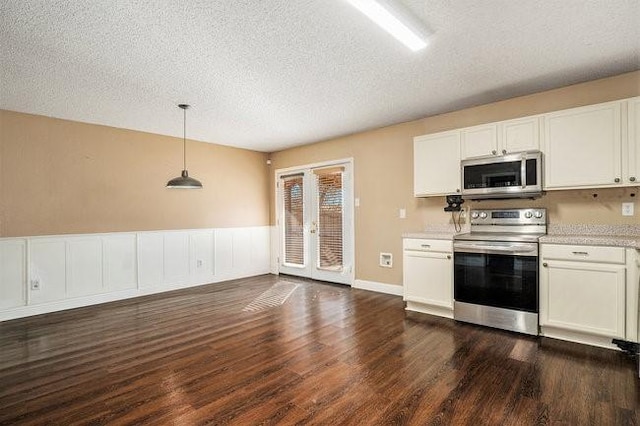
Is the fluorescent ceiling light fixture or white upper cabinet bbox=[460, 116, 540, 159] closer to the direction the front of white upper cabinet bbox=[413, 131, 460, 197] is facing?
the fluorescent ceiling light fixture

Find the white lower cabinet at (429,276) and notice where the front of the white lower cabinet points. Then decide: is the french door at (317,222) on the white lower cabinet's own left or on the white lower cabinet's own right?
on the white lower cabinet's own right

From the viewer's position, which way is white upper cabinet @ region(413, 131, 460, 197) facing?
facing the viewer and to the left of the viewer

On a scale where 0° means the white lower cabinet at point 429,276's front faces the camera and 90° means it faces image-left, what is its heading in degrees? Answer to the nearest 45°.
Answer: approximately 45°

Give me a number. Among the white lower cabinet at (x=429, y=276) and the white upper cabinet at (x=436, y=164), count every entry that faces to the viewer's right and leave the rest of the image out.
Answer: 0

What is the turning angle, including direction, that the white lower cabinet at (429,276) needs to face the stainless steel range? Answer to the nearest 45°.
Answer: approximately 135° to its left

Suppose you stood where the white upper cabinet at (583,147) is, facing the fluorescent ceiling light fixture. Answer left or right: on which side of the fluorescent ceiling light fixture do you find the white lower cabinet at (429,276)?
right

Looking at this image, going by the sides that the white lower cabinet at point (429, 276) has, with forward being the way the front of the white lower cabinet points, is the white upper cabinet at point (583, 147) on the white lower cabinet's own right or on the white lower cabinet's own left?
on the white lower cabinet's own left
